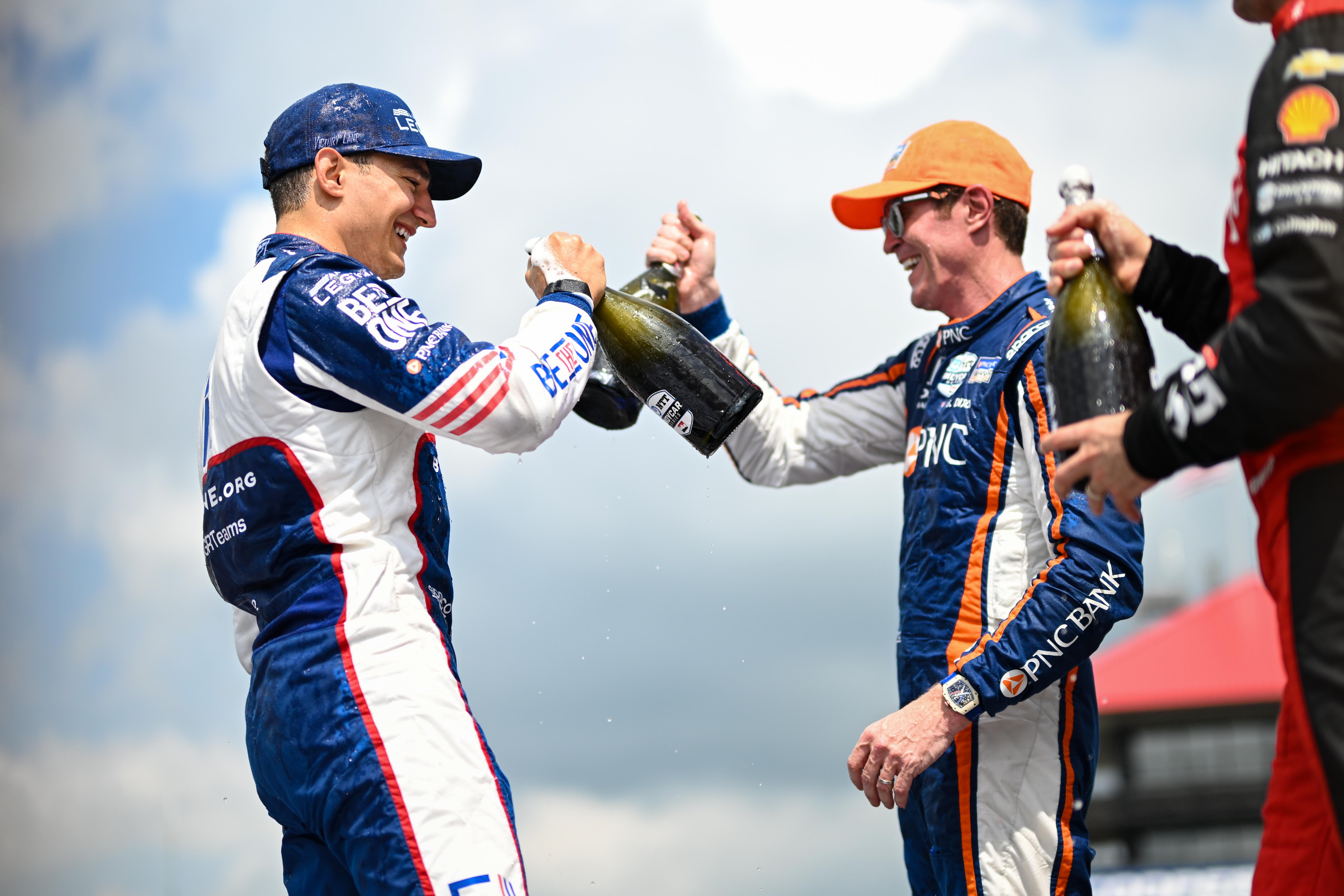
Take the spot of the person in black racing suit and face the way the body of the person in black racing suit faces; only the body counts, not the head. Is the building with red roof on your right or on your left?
on your right

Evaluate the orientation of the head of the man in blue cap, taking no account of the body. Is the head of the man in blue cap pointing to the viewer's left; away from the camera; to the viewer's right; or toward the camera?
to the viewer's right

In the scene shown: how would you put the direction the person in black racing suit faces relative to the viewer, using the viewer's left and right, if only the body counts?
facing to the left of the viewer

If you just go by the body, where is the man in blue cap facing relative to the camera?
to the viewer's right

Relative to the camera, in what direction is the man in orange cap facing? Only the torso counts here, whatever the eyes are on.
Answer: to the viewer's left

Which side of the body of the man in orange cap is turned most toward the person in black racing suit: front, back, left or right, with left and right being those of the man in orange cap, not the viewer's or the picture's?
left

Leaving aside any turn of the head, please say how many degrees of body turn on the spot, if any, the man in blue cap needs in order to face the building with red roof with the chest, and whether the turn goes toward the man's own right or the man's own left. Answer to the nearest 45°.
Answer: approximately 45° to the man's own left

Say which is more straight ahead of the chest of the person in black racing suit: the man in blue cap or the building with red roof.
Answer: the man in blue cap

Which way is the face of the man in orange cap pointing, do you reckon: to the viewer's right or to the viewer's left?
to the viewer's left
